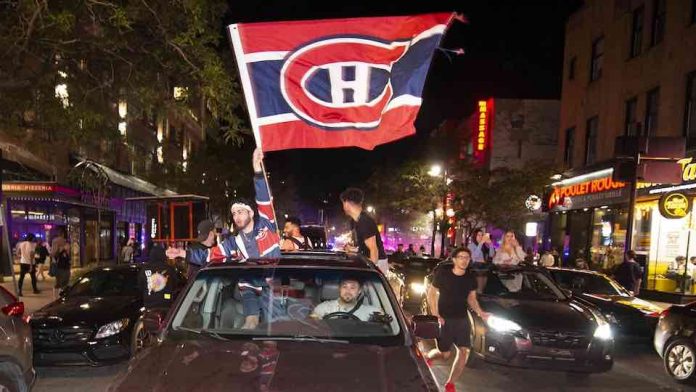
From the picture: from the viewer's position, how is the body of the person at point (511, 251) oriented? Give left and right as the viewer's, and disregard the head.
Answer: facing the viewer

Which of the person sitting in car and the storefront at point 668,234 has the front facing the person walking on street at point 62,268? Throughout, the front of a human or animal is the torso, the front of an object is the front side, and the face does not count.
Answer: the storefront

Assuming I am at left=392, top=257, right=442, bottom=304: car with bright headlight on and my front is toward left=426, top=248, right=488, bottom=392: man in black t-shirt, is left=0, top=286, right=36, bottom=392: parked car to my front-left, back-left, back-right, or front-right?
front-right

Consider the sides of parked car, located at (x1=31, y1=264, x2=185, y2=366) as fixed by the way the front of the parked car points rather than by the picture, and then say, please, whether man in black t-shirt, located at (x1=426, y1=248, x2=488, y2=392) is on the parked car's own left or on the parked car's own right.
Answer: on the parked car's own left

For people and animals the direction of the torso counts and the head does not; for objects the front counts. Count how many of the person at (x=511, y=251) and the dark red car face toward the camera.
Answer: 2

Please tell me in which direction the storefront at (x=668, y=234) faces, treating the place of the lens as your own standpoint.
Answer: facing the viewer and to the left of the viewer

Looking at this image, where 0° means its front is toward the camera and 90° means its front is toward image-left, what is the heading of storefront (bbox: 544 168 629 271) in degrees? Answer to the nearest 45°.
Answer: approximately 45°

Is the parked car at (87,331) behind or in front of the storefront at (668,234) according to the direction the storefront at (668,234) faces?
in front

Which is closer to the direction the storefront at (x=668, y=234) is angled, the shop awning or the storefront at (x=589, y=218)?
the shop awning

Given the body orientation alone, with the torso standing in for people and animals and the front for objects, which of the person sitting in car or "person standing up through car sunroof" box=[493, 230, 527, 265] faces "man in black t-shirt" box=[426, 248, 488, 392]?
the person standing up through car sunroof

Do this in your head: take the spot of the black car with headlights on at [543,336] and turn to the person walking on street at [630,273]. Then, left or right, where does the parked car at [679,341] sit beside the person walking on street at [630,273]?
right

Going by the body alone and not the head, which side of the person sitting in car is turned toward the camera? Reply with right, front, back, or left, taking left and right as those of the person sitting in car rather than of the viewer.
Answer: front

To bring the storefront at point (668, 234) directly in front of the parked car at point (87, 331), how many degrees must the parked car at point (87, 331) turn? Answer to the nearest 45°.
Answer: approximately 135° to its left

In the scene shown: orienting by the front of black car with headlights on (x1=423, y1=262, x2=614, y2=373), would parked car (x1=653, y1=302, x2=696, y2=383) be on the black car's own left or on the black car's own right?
on the black car's own left
